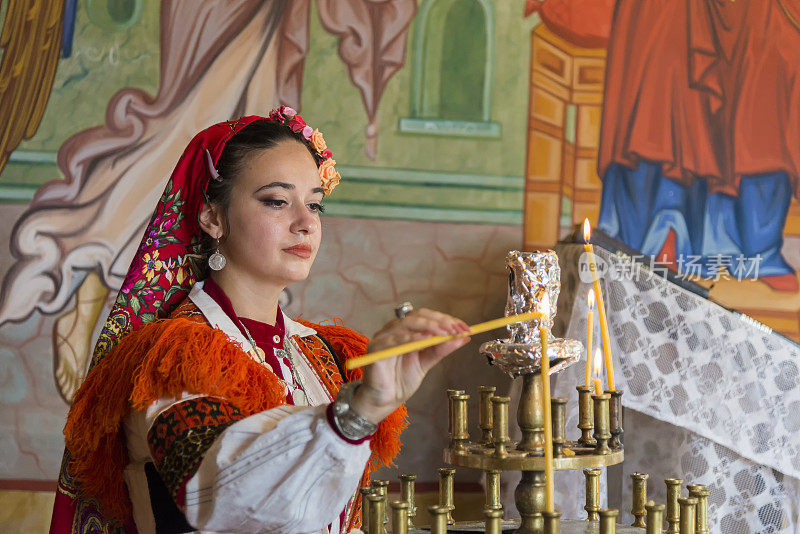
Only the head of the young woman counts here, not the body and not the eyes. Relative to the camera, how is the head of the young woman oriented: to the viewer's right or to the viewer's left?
to the viewer's right

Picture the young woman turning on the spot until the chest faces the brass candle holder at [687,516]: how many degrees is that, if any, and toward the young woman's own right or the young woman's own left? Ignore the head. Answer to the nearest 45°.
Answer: approximately 45° to the young woman's own left

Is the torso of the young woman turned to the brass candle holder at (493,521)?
yes

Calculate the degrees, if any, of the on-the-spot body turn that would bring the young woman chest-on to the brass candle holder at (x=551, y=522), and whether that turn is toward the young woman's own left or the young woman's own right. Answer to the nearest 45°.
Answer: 0° — they already face it

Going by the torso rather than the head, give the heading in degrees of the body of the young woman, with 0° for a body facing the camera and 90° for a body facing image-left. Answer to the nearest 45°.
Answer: approximately 315°
